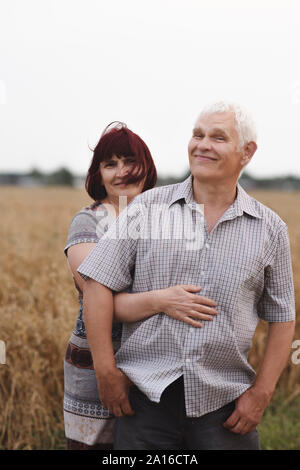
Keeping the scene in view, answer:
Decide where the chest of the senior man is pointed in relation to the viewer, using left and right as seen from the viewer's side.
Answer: facing the viewer

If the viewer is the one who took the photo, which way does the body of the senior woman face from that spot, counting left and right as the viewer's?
facing the viewer and to the right of the viewer

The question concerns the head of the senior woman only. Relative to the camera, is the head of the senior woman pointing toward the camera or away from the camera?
toward the camera
